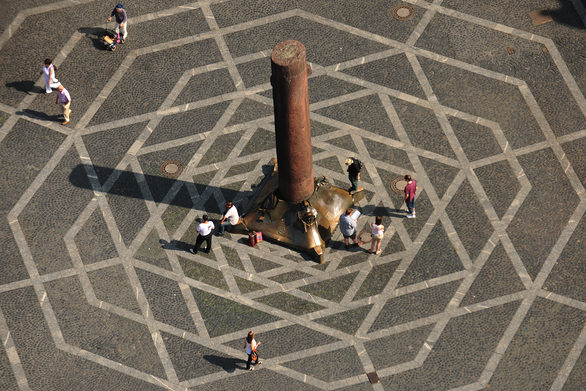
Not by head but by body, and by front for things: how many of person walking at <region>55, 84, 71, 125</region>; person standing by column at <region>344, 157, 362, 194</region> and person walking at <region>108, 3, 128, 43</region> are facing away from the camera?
0

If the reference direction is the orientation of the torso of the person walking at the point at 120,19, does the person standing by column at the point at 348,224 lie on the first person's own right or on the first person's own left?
on the first person's own left

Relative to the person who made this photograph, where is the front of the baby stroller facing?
facing the viewer and to the left of the viewer

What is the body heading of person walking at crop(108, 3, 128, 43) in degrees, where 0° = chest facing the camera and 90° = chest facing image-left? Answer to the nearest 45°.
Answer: approximately 45°

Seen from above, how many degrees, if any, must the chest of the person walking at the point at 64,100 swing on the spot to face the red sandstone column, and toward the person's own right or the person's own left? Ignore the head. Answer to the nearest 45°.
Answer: approximately 90° to the person's own left

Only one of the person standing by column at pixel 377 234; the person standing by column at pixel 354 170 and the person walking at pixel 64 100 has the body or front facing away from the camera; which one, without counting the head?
the person standing by column at pixel 377 234

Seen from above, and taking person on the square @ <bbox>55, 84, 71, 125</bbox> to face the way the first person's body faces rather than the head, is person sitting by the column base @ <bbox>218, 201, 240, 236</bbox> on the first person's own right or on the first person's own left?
on the first person's own left
